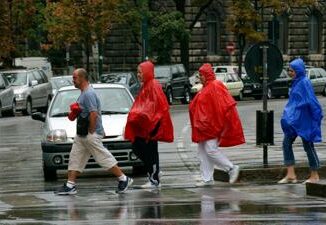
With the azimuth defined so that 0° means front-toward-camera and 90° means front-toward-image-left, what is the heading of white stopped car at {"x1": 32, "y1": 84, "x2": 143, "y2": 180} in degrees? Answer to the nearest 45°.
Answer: approximately 0°

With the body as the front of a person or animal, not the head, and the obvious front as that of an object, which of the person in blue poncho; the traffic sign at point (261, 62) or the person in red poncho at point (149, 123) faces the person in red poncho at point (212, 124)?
the person in blue poncho

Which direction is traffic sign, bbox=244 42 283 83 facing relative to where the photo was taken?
away from the camera

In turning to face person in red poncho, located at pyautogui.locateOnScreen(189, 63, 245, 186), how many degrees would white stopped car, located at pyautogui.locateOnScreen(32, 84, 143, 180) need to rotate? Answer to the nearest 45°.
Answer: approximately 45° to its left

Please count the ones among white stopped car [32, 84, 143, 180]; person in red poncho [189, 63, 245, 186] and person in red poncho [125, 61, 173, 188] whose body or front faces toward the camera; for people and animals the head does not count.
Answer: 1

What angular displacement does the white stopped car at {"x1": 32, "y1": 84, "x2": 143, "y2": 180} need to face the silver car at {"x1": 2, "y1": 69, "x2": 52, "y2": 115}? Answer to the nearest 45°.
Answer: approximately 180°

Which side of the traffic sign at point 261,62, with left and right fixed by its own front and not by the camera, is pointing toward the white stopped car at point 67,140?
left

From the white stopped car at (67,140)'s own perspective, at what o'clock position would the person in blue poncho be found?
The person in blue poncho is roughly at 10 o'clock from the white stopped car.

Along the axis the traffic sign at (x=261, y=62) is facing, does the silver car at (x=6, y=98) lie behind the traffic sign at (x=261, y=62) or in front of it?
in front

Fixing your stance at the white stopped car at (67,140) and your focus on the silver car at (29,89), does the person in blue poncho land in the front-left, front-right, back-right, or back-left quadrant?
back-right

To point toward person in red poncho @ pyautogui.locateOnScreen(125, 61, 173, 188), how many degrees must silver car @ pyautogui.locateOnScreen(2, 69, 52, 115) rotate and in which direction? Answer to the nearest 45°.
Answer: approximately 45° to its left

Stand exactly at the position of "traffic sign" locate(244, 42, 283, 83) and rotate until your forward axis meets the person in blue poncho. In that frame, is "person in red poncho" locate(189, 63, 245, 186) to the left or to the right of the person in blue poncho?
right
